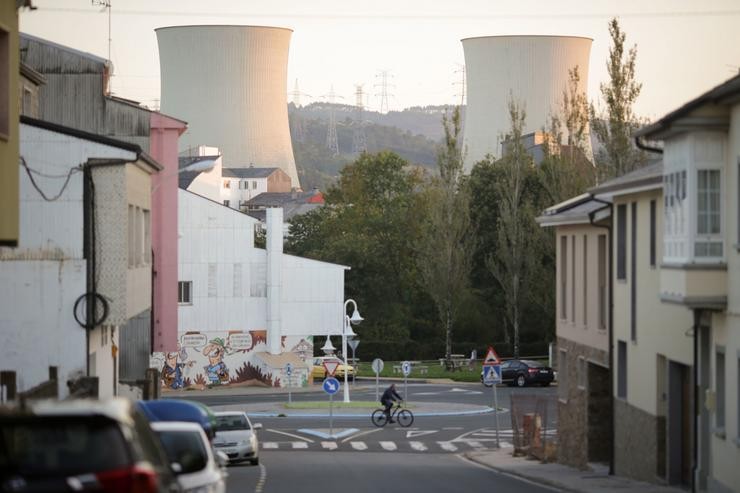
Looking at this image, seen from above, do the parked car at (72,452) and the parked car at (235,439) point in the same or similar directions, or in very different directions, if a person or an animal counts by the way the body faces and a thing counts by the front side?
very different directions

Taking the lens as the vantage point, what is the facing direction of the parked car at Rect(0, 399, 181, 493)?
facing away from the viewer

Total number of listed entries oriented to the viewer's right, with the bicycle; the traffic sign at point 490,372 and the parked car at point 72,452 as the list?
1

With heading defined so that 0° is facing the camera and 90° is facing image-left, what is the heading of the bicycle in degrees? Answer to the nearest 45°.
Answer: approximately 270°

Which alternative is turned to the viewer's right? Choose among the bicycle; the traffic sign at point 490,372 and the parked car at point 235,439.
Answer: the bicycle

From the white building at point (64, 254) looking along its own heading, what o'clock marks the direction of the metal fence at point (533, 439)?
The metal fence is roughly at 11 o'clock from the white building.

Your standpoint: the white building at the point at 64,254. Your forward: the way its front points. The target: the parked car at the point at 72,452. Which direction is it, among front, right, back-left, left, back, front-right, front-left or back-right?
right

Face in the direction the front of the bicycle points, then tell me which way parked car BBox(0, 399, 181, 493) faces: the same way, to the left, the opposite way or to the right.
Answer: to the left

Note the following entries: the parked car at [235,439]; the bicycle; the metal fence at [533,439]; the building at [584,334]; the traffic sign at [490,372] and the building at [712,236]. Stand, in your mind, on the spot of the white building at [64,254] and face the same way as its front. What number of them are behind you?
0

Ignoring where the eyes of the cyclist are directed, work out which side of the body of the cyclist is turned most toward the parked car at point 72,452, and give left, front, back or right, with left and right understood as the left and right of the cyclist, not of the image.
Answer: right

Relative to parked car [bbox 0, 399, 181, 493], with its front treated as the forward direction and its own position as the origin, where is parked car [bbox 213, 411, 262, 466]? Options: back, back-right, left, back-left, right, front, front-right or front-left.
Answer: front

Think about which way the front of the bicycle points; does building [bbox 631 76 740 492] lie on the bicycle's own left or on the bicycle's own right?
on the bicycle's own right

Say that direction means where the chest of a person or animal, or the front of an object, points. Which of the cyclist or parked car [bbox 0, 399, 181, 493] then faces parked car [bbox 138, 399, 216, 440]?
parked car [bbox 0, 399, 181, 493]

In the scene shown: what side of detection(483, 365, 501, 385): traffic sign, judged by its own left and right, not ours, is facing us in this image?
front

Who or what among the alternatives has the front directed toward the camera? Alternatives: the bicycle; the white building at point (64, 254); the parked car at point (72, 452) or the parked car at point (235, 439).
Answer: the parked car at point (235, 439)

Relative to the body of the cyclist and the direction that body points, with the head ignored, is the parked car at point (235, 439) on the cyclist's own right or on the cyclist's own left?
on the cyclist's own right

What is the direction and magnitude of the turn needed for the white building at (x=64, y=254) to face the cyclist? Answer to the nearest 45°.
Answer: approximately 45° to its left

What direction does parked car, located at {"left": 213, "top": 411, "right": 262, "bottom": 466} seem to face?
toward the camera

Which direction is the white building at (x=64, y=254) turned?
to the viewer's right
